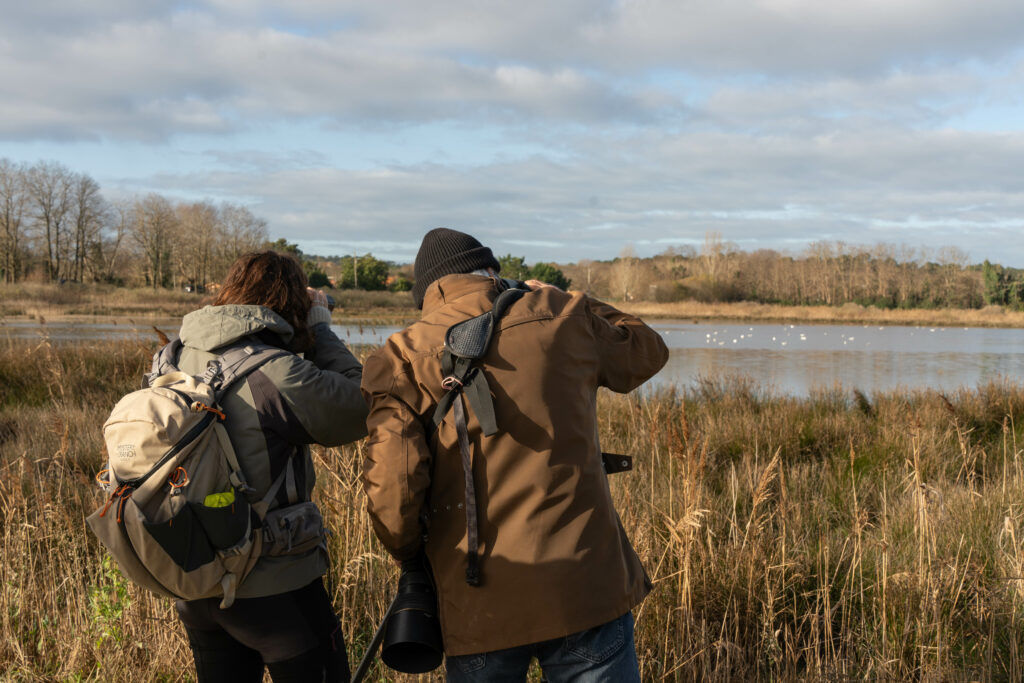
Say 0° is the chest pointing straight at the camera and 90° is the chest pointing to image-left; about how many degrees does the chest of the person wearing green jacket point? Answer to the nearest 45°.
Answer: approximately 225°

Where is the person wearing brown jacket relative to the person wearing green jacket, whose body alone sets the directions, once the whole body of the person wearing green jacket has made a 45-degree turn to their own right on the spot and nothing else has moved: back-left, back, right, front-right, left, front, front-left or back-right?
front-right

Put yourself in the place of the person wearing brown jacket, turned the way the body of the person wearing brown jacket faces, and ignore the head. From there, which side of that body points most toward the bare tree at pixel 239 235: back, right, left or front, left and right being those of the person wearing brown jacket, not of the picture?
front

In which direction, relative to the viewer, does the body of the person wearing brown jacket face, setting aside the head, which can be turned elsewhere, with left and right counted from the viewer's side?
facing away from the viewer

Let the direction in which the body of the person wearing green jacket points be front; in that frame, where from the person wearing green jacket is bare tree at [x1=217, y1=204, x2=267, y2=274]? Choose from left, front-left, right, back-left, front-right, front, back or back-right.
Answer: front-left

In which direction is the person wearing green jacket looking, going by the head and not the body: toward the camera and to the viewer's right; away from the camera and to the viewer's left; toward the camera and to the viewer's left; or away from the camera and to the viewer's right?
away from the camera and to the viewer's right
